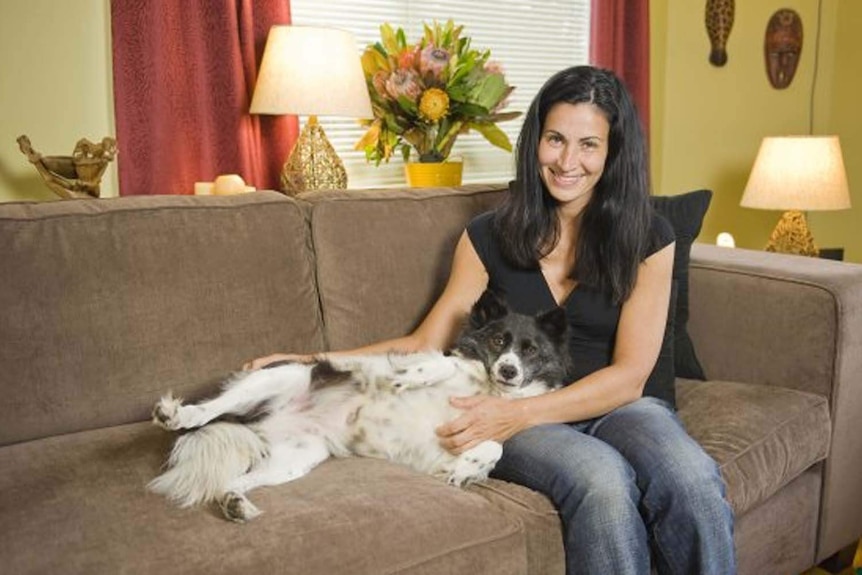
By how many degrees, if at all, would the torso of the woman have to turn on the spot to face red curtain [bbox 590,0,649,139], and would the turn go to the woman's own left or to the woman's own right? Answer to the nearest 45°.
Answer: approximately 180°

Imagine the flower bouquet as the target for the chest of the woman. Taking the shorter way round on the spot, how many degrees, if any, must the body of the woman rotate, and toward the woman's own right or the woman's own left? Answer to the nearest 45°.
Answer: approximately 180°

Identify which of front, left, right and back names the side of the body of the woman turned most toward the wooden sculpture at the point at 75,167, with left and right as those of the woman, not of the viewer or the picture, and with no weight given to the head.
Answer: right

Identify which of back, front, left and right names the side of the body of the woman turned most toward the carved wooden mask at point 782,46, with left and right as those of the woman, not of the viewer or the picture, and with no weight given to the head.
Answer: back

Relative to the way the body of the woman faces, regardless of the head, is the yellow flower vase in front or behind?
behind

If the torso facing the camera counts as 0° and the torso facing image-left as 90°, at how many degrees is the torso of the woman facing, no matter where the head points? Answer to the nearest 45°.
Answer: approximately 0°

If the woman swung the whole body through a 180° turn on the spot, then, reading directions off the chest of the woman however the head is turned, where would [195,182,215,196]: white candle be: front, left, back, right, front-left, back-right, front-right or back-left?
front-left

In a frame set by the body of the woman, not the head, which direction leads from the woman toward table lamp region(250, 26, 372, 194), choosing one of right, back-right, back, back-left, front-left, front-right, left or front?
back-right
